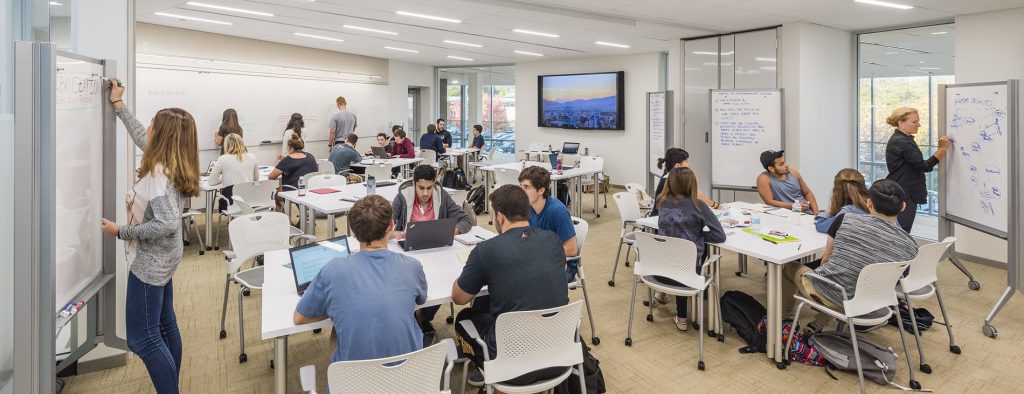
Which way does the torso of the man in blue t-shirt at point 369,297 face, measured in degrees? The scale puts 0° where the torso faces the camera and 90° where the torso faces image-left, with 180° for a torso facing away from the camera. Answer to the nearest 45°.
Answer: approximately 180°

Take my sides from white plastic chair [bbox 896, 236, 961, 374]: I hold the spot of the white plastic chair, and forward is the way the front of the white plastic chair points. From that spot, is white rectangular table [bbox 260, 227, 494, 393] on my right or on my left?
on my left

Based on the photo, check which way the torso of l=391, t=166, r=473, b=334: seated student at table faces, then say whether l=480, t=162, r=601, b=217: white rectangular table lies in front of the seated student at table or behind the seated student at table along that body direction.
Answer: behind

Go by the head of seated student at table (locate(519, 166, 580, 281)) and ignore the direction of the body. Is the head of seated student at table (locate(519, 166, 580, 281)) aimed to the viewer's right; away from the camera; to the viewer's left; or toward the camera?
to the viewer's left

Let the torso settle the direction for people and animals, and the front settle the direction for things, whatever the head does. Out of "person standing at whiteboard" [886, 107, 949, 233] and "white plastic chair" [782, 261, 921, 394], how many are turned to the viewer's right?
1

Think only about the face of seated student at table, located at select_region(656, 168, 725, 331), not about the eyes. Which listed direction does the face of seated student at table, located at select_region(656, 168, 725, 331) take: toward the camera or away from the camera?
away from the camera

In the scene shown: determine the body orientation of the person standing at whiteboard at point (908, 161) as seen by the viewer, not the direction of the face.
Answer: to the viewer's right
